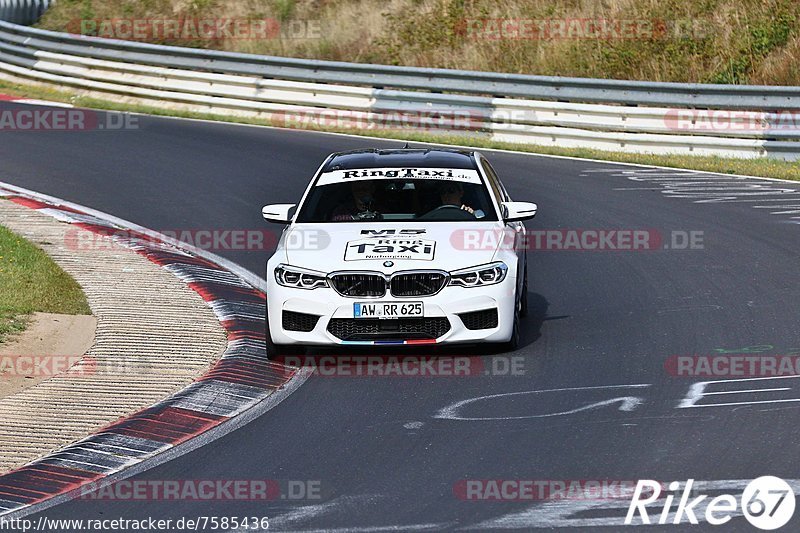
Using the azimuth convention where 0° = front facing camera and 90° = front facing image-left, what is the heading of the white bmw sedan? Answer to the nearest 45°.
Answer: approximately 0°

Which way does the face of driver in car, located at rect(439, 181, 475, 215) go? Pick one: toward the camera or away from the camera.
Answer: toward the camera

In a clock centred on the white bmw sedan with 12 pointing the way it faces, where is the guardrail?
The guardrail is roughly at 6 o'clock from the white bmw sedan.
